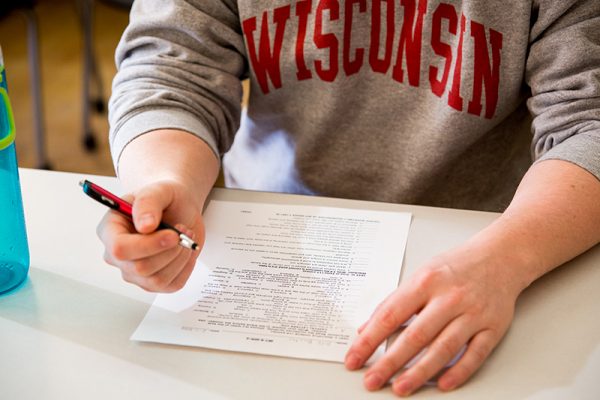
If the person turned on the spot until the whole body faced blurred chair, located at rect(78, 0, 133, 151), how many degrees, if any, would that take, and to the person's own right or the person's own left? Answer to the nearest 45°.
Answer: approximately 135° to the person's own right

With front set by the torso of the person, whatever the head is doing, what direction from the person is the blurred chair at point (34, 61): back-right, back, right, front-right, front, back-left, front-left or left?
back-right

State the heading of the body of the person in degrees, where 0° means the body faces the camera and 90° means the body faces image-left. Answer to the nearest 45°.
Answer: approximately 0°
